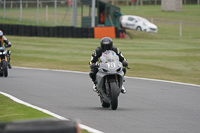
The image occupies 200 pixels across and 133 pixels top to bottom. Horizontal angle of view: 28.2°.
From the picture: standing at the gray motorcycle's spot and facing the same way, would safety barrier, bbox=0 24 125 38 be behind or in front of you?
behind

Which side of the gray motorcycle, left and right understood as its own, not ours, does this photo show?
front

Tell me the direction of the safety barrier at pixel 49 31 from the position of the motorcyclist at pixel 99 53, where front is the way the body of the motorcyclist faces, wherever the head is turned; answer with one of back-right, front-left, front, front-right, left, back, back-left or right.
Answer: back
